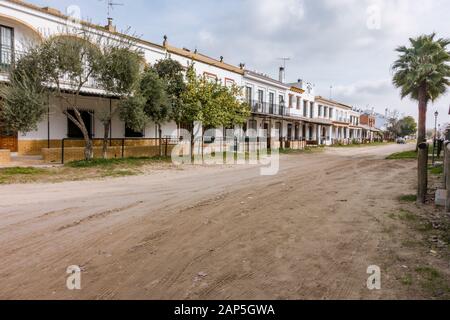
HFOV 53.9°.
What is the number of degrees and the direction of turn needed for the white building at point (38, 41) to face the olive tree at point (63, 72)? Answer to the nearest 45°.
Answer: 0° — it already faces it

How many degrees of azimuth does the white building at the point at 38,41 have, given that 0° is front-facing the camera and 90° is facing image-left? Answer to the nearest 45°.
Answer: approximately 315°

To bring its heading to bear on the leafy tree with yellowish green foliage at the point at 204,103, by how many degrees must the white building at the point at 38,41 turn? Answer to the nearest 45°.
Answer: approximately 45° to its left

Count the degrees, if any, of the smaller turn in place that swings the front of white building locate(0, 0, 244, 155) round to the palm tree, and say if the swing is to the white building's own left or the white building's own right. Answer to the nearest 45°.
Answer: approximately 45° to the white building's own left
